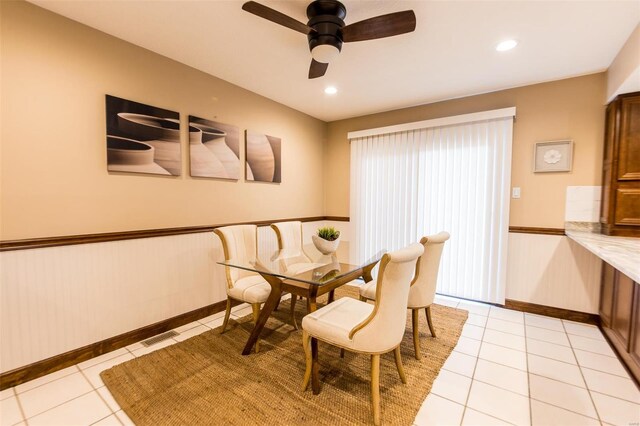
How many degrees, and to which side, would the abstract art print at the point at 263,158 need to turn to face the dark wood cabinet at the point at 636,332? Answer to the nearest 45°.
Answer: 0° — it already faces it

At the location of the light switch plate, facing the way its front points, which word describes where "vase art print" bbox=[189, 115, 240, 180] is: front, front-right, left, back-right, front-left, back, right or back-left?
front-right

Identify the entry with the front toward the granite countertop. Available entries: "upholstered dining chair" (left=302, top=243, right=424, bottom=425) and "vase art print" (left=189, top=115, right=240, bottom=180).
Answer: the vase art print

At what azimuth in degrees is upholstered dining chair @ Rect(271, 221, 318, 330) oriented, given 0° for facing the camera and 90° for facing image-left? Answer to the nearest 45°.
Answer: approximately 315°

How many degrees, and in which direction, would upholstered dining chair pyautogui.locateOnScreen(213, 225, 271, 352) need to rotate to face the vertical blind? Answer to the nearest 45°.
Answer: approximately 45° to its left

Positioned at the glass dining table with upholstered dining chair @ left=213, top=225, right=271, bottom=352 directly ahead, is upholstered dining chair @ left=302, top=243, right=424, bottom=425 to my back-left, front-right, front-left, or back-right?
back-left

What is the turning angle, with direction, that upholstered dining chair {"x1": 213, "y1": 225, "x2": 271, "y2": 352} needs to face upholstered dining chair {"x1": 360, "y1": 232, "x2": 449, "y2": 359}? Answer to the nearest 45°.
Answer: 0° — it already faces it
